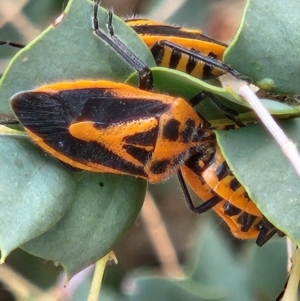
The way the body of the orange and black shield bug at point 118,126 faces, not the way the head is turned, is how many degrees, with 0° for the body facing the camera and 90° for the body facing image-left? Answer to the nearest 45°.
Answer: approximately 270°
